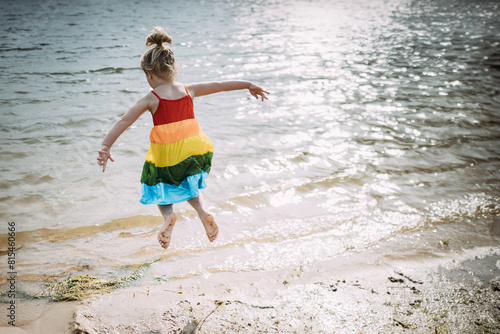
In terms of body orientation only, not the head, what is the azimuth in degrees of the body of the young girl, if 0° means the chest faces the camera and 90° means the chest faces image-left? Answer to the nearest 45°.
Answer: approximately 180°
